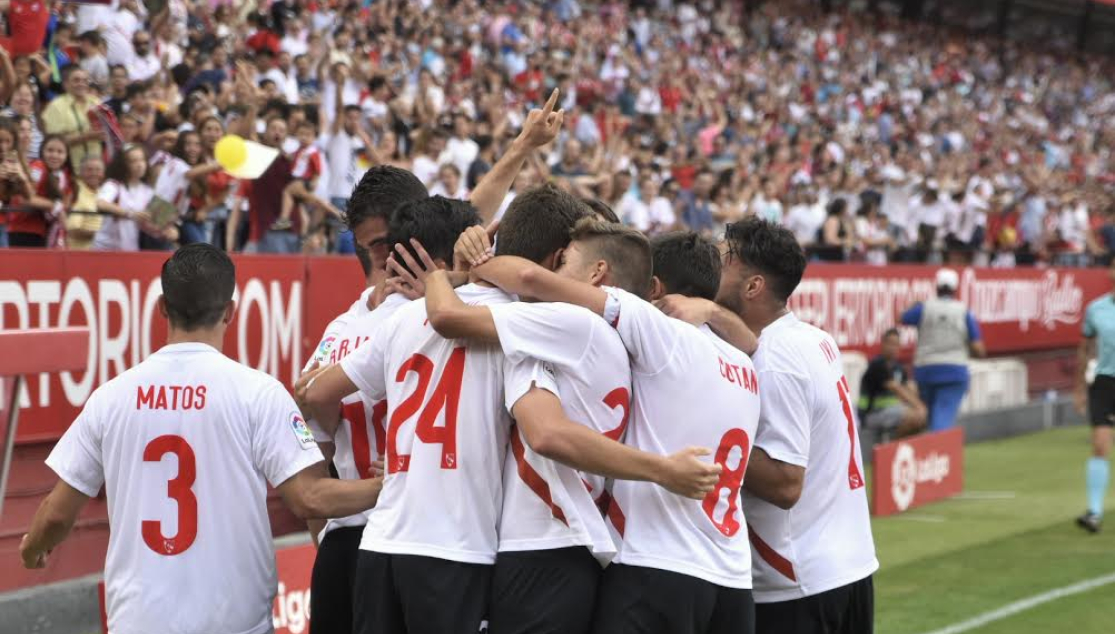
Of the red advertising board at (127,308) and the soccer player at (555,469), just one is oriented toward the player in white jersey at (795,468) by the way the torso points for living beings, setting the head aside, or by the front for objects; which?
the red advertising board

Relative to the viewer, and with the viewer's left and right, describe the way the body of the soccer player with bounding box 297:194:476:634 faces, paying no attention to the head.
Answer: facing away from the viewer and to the right of the viewer

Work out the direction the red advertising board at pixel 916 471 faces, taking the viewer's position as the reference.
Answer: facing the viewer and to the right of the viewer

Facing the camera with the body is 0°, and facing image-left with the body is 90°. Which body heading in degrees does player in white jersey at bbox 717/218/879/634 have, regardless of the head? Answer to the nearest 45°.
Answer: approximately 90°

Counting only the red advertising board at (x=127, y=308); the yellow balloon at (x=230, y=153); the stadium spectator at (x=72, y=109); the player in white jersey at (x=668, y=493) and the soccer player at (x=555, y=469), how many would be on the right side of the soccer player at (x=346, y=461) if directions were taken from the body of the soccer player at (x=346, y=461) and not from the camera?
2

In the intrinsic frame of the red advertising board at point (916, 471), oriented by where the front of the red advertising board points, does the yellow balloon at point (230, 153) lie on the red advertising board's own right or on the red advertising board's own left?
on the red advertising board's own right

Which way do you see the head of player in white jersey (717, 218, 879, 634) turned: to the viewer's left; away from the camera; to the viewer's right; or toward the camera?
to the viewer's left

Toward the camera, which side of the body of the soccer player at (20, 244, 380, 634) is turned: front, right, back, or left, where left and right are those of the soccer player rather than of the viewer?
back
